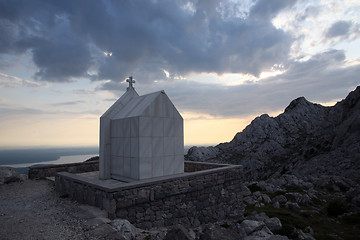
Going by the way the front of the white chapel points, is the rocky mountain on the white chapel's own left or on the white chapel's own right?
on the white chapel's own right

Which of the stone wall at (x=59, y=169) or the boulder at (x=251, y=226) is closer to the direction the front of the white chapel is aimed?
the stone wall

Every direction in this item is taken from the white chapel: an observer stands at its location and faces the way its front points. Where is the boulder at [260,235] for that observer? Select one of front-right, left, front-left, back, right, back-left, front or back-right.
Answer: back

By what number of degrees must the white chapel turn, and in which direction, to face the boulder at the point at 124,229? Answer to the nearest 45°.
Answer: approximately 135° to its left

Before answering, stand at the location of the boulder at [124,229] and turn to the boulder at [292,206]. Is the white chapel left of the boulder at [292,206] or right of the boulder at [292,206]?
left

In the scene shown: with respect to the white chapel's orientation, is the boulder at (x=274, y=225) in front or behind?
behind

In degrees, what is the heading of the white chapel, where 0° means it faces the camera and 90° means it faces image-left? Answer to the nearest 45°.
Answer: approximately 135°
